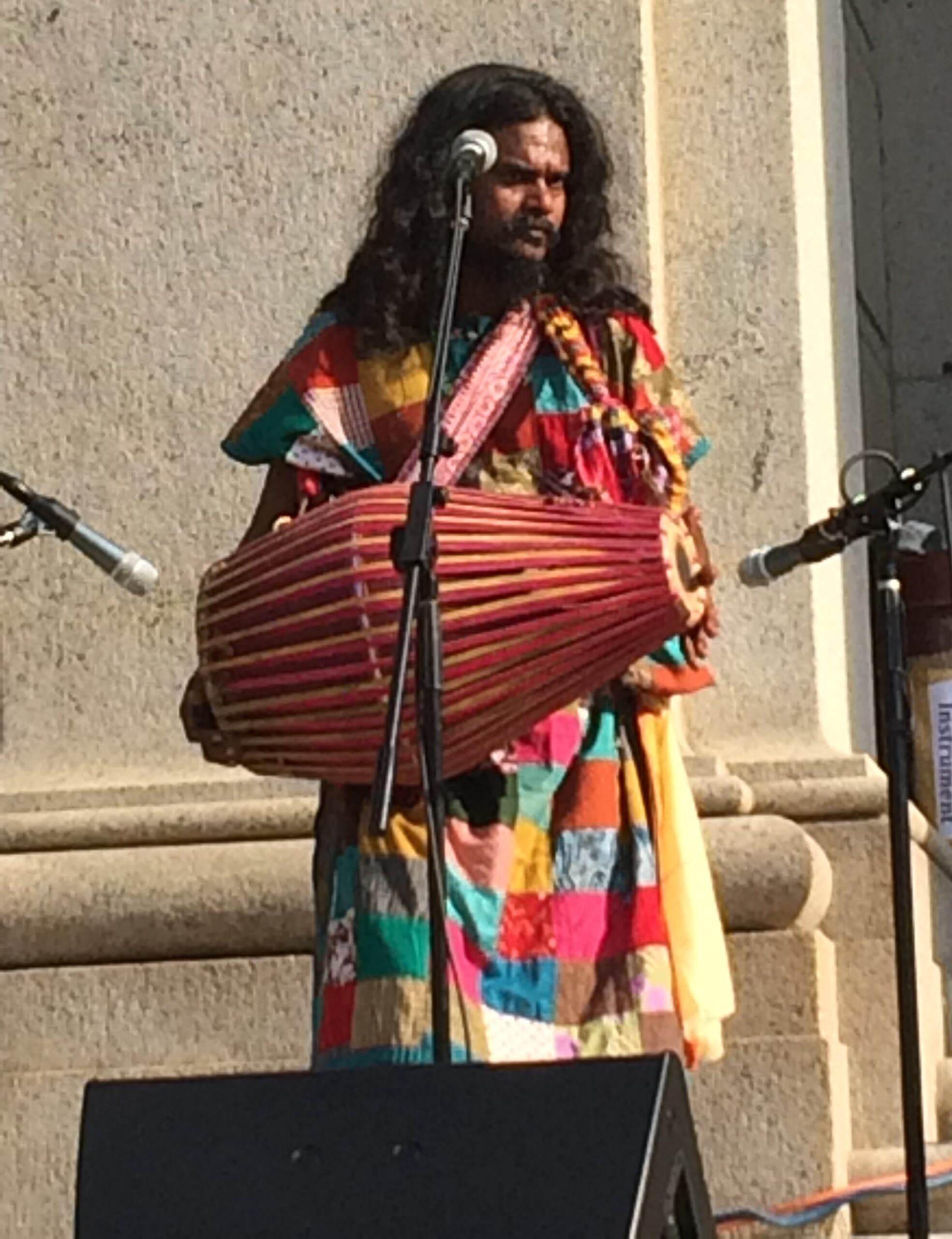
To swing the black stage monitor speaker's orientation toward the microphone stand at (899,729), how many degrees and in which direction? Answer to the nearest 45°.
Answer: approximately 45° to its right

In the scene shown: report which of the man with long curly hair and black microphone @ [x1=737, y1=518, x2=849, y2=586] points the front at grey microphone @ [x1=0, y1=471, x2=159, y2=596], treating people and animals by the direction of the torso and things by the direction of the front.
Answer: black microphone @ [x1=737, y1=518, x2=849, y2=586]

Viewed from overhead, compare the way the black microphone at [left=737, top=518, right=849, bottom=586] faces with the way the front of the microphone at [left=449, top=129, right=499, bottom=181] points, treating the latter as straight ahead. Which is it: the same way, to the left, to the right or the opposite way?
to the left

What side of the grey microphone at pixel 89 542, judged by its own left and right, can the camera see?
right

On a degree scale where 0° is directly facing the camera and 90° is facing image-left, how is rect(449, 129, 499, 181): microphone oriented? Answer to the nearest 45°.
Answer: approximately 180°

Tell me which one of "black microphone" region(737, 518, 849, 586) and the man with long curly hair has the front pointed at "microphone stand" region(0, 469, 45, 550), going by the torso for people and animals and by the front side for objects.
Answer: the black microphone

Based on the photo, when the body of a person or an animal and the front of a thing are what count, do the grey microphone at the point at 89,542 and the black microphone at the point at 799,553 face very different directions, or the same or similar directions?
very different directions

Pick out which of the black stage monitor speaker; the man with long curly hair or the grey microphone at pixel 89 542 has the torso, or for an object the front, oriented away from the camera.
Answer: the black stage monitor speaker

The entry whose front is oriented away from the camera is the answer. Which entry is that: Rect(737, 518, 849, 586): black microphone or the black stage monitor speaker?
the black stage monitor speaker

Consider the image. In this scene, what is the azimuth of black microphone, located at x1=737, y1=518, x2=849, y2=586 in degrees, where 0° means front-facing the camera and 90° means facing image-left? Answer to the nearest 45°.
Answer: approximately 90°

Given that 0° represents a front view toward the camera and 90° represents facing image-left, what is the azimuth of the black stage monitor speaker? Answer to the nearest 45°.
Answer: approximately 180°
